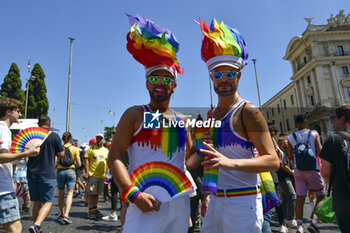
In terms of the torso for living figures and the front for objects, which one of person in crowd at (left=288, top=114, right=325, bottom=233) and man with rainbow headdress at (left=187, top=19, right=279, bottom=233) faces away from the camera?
the person in crowd

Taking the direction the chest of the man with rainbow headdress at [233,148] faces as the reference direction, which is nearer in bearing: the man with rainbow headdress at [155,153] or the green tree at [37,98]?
the man with rainbow headdress

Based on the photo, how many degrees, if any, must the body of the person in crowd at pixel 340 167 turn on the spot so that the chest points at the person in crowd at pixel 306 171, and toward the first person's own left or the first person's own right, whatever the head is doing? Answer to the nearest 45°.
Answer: approximately 45° to the first person's own right

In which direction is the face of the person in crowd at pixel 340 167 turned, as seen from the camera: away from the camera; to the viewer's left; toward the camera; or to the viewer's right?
to the viewer's left

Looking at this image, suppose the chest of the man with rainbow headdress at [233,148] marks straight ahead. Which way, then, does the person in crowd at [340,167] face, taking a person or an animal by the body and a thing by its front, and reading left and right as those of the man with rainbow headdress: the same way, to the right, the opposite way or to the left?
to the right

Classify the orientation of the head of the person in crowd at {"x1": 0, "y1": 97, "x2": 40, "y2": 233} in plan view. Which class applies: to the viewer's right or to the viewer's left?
to the viewer's right

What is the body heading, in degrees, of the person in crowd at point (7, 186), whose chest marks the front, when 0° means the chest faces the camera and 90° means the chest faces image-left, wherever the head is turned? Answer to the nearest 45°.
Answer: approximately 270°

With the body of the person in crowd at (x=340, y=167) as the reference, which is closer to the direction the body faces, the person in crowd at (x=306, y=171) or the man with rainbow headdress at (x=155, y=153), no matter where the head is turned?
the person in crowd

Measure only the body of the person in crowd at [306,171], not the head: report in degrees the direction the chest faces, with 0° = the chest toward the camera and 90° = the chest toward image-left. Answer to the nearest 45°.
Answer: approximately 180°

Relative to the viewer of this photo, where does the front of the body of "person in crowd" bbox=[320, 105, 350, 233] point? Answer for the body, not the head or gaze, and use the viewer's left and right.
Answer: facing away from the viewer and to the left of the viewer
